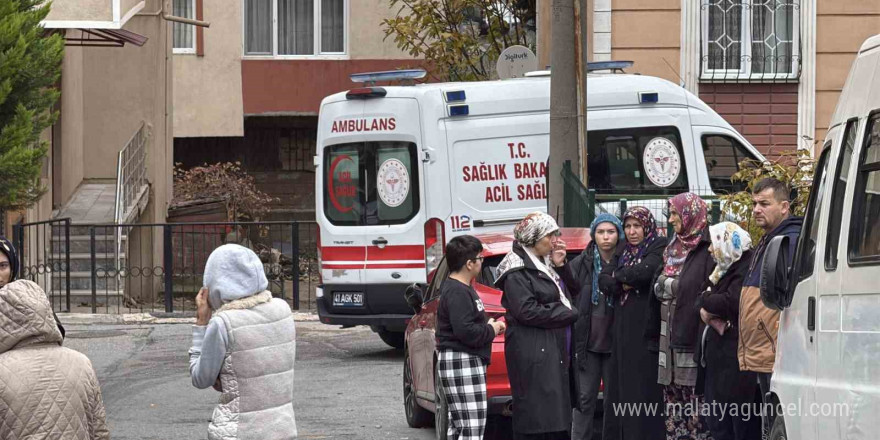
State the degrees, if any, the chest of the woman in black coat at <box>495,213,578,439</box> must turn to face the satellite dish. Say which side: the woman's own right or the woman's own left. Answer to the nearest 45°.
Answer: approximately 90° to the woman's own left

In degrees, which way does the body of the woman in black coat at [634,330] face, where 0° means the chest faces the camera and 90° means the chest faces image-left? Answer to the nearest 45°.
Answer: approximately 45°

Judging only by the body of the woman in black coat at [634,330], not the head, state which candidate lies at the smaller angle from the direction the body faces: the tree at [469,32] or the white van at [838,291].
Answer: the white van

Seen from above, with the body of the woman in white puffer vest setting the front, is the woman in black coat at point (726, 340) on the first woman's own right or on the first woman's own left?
on the first woman's own right

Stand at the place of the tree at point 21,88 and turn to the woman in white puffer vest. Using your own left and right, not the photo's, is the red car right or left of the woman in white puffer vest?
left

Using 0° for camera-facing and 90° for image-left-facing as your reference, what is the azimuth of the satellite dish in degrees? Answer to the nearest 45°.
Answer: approximately 0°

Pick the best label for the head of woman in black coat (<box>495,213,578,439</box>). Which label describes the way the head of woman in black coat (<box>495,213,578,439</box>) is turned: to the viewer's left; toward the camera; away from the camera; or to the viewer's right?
to the viewer's right

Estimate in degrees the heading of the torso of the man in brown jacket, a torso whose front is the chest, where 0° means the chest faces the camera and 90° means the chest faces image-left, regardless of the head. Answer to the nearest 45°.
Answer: approximately 45°

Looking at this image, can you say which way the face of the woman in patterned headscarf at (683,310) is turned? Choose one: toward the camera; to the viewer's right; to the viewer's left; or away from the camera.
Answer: to the viewer's left

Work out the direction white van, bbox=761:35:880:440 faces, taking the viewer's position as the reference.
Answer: facing away from the viewer and to the left of the viewer
